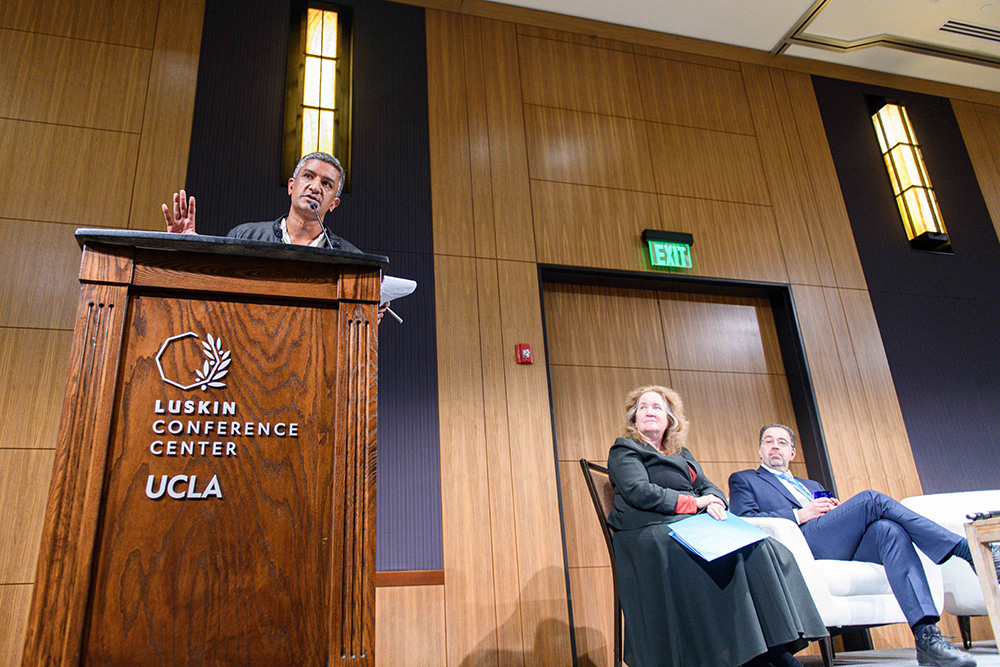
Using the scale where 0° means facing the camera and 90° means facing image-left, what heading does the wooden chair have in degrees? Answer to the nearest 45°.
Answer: approximately 315°

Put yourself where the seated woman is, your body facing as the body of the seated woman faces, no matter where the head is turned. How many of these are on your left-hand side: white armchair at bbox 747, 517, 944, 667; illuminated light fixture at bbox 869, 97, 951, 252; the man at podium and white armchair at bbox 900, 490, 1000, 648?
3

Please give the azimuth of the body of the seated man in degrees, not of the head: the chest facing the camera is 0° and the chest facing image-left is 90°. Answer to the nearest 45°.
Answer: approximately 315°

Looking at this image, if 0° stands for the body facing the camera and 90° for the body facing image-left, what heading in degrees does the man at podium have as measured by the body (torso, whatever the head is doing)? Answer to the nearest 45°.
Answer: approximately 0°

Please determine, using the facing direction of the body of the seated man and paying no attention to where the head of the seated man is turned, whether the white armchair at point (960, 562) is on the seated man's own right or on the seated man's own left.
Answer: on the seated man's own left

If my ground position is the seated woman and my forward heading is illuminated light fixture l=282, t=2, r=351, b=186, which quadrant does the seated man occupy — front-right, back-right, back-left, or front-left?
back-right
